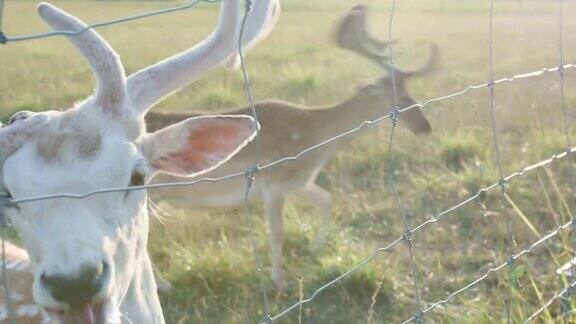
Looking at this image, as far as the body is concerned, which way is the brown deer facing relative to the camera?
to the viewer's right
